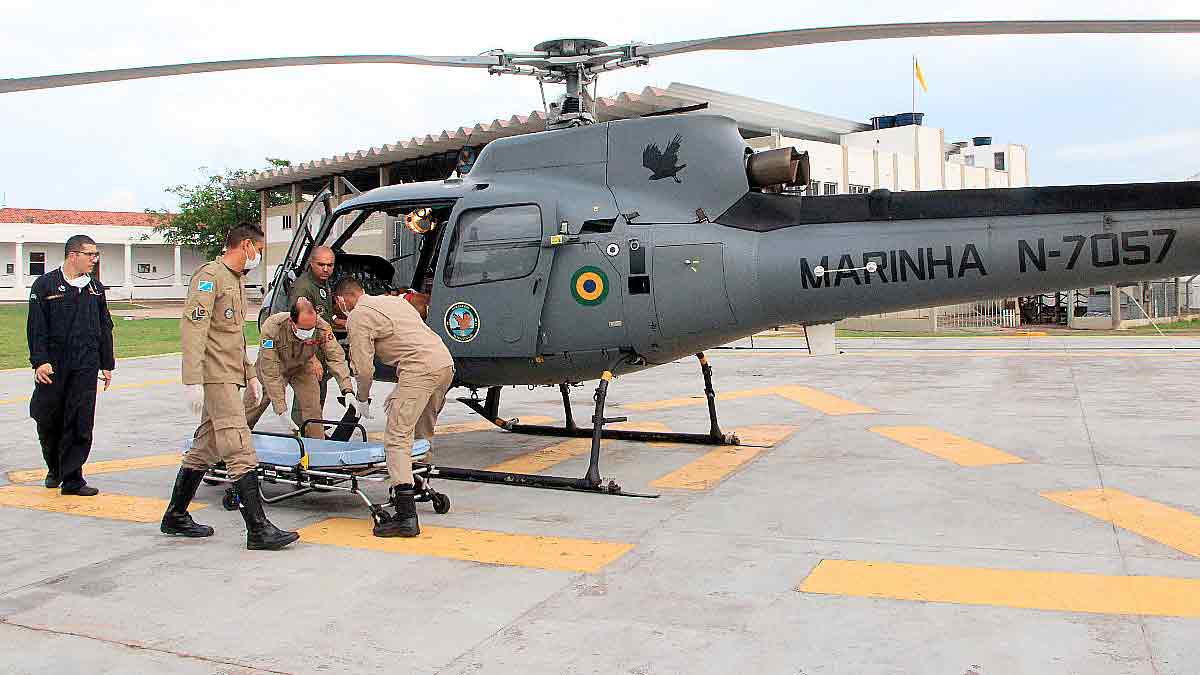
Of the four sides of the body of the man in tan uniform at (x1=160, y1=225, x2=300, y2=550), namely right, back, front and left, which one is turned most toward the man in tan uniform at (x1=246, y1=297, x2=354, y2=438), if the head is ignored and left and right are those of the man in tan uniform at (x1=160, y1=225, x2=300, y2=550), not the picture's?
left

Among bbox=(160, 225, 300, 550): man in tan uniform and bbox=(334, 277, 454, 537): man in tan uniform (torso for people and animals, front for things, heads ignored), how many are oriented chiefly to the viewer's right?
1

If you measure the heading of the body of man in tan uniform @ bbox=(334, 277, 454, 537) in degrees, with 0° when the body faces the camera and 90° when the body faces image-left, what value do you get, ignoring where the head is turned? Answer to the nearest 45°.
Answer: approximately 90°

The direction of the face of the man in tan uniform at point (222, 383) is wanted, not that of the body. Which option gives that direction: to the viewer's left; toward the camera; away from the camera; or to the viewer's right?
to the viewer's right

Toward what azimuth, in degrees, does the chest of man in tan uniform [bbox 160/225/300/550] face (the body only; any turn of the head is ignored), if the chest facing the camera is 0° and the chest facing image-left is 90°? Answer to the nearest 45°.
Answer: approximately 270°

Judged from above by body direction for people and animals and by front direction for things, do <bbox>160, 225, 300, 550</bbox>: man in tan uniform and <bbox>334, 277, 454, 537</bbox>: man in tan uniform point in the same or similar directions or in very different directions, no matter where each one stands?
very different directions
